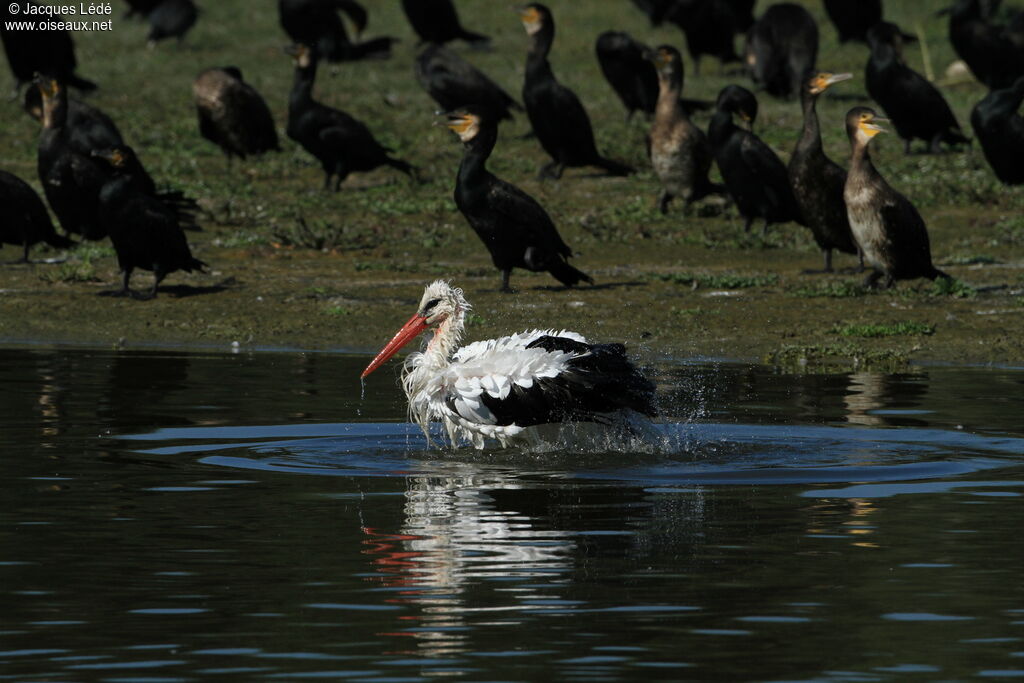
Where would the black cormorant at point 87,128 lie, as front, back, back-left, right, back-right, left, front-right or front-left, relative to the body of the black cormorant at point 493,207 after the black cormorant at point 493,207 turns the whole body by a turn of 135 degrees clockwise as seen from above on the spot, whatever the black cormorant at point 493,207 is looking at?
left

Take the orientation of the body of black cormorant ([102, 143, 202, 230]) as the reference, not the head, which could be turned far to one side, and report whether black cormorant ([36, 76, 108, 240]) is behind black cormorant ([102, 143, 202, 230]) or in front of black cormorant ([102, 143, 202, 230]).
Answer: in front

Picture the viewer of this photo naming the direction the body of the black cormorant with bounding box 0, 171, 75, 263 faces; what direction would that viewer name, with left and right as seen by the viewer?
facing to the left of the viewer

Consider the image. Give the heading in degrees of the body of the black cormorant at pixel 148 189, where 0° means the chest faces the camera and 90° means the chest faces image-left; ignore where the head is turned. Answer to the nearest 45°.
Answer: approximately 90°

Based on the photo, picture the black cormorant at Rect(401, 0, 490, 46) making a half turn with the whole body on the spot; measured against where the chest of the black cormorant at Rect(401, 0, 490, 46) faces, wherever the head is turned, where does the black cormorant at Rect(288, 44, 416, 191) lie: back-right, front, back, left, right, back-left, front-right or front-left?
right

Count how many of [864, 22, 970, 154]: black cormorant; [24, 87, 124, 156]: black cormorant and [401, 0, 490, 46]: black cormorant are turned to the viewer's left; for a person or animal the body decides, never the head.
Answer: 3

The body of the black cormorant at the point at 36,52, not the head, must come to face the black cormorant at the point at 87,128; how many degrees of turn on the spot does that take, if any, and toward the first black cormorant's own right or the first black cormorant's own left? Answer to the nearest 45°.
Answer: approximately 90° to the first black cormorant's own left

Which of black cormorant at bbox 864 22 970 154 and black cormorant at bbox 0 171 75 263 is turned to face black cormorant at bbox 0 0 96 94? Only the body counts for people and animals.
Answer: black cormorant at bbox 864 22 970 154

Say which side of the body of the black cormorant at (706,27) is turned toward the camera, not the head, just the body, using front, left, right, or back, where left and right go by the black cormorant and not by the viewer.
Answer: left

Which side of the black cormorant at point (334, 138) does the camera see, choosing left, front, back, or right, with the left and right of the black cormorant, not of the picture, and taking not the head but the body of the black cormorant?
left

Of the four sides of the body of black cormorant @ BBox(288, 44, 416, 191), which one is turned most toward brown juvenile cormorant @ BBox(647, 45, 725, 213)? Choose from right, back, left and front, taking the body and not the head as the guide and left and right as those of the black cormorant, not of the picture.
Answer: back

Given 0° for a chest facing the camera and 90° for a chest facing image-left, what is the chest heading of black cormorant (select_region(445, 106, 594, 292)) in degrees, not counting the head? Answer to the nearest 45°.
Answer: approximately 90°

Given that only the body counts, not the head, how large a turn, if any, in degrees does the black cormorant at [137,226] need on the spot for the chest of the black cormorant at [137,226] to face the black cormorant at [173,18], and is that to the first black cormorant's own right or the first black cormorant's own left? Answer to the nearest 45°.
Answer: approximately 90° to the first black cormorant's own right

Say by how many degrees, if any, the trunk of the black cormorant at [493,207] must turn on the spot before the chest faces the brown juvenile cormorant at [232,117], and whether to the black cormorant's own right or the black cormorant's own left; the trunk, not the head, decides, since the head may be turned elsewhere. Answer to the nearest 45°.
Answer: approximately 45° to the black cormorant's own right

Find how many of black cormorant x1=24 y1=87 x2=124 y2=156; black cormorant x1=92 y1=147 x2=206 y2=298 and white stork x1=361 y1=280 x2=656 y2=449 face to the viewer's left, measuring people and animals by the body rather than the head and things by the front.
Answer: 3

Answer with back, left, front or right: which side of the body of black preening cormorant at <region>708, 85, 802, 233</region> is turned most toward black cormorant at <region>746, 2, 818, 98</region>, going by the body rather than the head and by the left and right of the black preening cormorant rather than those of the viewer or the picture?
right
